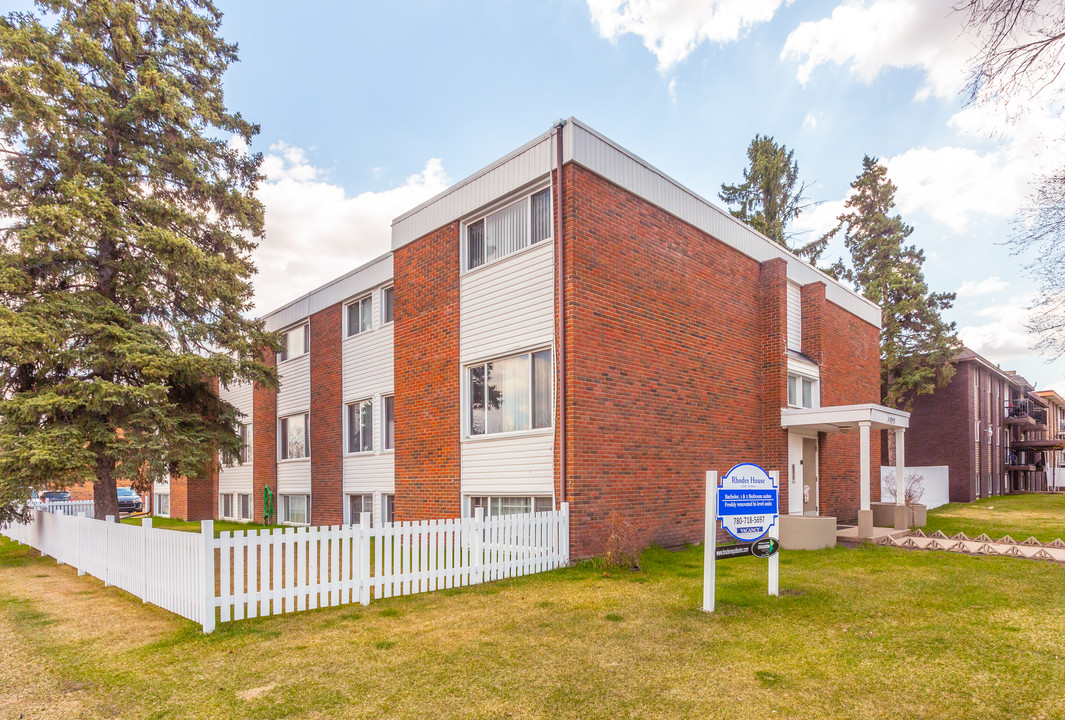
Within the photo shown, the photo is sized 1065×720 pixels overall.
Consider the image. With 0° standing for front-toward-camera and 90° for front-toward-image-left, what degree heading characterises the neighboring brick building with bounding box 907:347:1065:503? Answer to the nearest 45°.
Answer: approximately 315°

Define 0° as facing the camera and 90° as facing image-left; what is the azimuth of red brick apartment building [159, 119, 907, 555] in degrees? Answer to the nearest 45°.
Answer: approximately 315°

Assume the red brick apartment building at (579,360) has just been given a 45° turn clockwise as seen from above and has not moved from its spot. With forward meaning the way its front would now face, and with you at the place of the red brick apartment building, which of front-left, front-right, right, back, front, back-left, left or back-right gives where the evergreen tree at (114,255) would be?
right

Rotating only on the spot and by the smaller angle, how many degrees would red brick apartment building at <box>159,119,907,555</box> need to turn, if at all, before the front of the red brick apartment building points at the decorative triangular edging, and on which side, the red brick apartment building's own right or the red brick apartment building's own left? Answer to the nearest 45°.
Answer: approximately 45° to the red brick apartment building's own left

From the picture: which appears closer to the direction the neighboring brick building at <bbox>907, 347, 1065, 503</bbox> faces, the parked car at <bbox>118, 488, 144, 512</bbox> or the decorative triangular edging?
the decorative triangular edging

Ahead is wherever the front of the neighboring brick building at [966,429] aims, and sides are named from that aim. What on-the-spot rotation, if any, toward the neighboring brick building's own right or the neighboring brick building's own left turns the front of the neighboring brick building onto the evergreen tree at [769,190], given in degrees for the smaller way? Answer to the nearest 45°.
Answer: approximately 90° to the neighboring brick building's own right

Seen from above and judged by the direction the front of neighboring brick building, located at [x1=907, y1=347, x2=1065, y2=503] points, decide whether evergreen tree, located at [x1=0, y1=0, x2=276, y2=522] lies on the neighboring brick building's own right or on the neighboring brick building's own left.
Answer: on the neighboring brick building's own right
